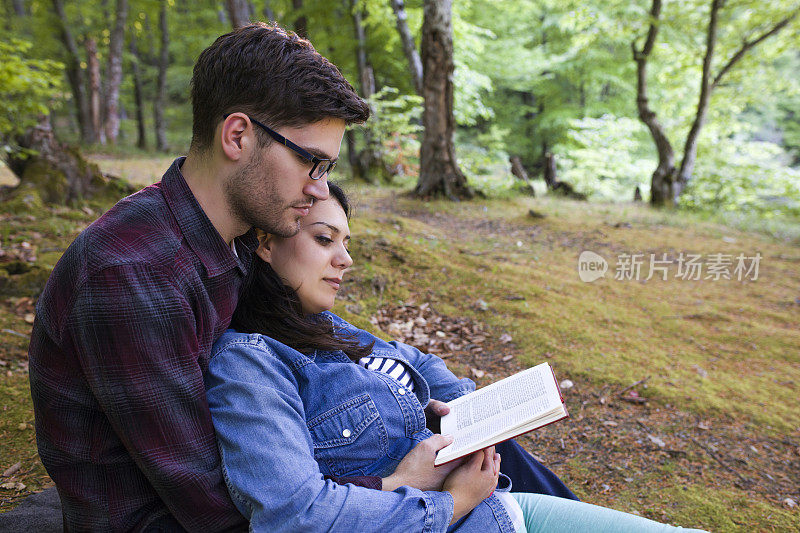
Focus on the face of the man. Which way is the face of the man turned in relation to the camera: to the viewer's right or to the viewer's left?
to the viewer's right

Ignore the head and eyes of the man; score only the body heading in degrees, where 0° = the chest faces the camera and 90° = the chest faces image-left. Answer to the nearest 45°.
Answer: approximately 270°
